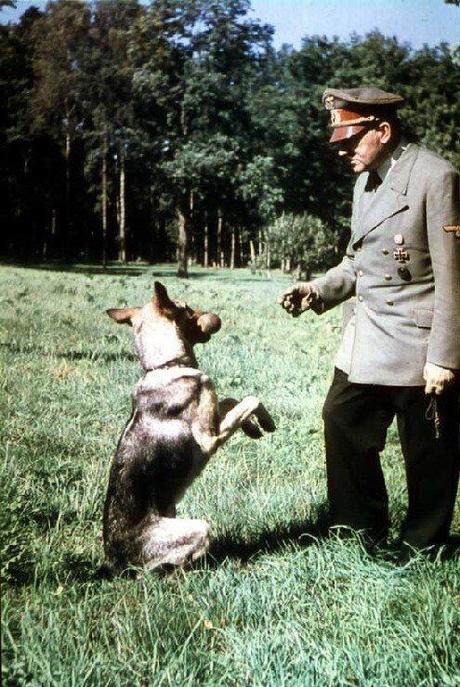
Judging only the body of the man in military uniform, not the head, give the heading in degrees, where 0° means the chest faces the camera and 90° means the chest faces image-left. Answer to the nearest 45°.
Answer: approximately 45°

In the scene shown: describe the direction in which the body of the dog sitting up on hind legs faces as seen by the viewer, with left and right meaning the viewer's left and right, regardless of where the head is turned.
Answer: facing away from the viewer and to the right of the viewer

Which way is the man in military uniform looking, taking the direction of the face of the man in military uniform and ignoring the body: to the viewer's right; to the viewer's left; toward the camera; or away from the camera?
to the viewer's left

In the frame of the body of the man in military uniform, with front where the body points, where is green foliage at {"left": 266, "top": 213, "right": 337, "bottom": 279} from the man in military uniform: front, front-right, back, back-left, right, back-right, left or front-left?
back-right

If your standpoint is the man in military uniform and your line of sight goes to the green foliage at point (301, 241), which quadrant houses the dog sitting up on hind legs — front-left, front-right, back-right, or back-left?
back-left

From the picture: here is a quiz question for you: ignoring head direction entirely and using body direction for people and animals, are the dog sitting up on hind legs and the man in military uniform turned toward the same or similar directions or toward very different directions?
very different directions

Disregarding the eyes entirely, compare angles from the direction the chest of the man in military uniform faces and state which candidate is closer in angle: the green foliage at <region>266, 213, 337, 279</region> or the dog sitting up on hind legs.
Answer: the dog sitting up on hind legs

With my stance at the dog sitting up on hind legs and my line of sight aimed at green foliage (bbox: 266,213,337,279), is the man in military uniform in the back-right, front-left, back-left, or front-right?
front-right

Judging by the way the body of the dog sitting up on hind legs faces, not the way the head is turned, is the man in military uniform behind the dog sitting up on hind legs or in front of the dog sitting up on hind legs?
in front

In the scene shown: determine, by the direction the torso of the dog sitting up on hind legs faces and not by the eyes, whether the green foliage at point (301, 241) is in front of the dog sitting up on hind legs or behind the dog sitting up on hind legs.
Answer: in front

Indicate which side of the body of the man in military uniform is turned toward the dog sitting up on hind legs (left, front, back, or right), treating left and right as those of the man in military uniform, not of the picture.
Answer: front
